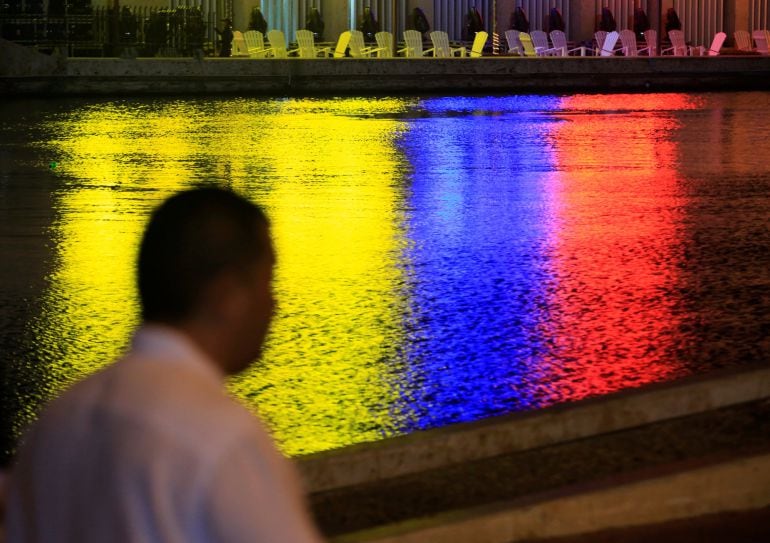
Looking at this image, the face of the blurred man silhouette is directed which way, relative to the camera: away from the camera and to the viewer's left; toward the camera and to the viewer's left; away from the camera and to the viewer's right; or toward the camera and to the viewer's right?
away from the camera and to the viewer's right

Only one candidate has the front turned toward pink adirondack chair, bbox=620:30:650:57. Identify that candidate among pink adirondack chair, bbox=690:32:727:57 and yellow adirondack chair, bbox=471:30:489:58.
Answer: pink adirondack chair, bbox=690:32:727:57

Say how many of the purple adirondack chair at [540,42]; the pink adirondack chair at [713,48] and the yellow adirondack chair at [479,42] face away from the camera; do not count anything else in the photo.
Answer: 0

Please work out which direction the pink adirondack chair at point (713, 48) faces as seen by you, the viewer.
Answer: facing the viewer and to the left of the viewer

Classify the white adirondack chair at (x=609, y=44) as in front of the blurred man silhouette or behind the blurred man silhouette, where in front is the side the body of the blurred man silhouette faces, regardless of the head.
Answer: in front

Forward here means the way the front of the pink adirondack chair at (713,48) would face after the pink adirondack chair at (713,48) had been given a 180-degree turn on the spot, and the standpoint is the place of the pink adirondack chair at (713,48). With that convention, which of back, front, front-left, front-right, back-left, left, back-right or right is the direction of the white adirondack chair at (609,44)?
back

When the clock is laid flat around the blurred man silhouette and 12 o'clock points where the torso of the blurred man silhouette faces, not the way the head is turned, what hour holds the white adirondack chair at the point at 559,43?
The white adirondack chair is roughly at 11 o'clock from the blurred man silhouette.

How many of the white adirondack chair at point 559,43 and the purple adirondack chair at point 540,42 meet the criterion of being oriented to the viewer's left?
0

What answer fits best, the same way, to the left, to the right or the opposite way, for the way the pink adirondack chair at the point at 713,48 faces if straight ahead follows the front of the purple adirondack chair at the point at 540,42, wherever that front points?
to the right
